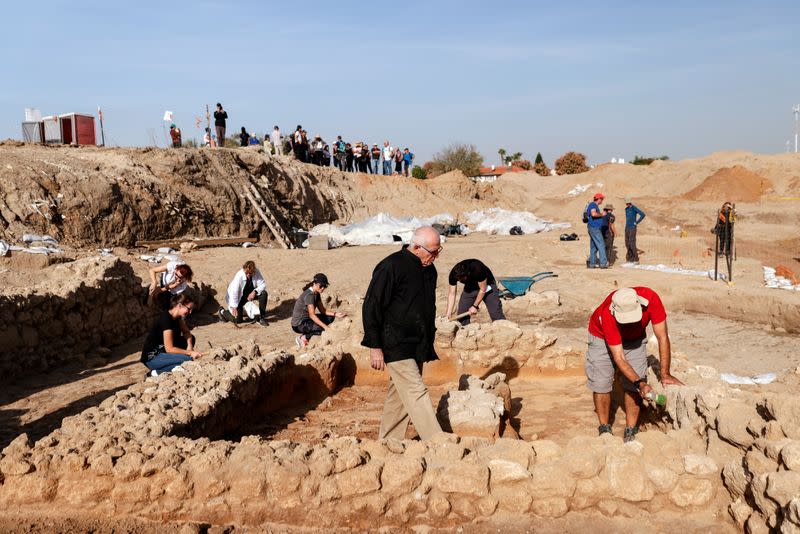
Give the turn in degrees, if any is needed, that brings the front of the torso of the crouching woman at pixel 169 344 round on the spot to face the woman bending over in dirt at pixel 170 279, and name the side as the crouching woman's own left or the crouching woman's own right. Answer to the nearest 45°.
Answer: approximately 90° to the crouching woman's own left

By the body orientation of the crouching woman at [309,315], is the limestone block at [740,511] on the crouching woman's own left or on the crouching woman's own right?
on the crouching woman's own right

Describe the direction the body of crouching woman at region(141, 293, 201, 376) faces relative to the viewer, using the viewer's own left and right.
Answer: facing to the right of the viewer

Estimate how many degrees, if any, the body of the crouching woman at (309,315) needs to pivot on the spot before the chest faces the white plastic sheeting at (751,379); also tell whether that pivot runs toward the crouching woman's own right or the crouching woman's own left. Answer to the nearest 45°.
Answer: approximately 45° to the crouching woman's own right

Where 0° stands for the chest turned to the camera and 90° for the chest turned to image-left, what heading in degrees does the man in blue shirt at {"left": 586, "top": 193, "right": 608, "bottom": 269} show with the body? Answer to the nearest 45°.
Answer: approximately 270°

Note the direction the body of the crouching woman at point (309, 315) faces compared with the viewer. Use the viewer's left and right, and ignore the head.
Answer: facing to the right of the viewer

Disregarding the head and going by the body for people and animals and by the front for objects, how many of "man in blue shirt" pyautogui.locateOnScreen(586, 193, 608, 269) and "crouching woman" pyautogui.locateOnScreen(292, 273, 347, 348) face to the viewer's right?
2

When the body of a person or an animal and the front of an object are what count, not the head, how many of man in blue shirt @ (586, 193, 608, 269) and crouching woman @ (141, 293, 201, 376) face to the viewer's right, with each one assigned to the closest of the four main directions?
2

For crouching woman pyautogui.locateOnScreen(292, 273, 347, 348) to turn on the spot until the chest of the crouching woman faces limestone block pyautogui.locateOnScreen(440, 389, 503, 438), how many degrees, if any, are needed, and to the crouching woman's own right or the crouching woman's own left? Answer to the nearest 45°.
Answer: approximately 90° to the crouching woman's own right
